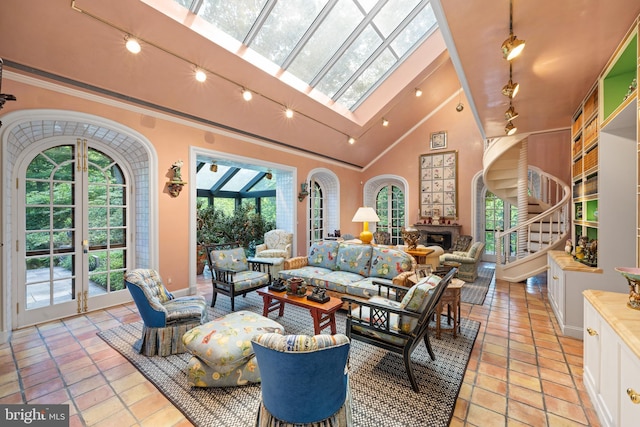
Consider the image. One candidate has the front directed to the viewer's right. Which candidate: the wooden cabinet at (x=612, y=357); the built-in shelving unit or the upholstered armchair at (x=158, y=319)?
the upholstered armchair

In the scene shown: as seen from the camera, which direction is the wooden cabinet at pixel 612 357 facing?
to the viewer's left

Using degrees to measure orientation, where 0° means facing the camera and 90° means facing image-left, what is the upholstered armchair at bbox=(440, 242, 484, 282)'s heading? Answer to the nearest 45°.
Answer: approximately 90°

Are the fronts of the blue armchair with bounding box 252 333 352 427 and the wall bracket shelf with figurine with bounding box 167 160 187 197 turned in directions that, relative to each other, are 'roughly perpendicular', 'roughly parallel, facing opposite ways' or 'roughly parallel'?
roughly perpendicular

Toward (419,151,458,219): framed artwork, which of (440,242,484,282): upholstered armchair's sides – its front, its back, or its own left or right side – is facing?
right

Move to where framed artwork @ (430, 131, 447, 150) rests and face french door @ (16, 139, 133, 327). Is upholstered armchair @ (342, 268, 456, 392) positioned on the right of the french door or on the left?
left

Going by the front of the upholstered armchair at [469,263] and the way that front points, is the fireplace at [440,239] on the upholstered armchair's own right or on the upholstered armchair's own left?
on the upholstered armchair's own right

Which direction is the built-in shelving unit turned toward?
to the viewer's left

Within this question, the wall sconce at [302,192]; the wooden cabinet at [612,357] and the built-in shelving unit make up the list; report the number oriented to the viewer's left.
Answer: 2
